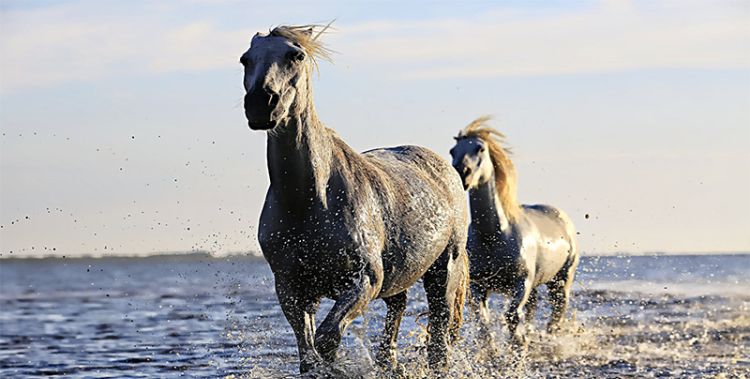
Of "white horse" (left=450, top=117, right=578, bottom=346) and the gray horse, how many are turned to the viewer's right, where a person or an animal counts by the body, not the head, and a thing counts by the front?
0

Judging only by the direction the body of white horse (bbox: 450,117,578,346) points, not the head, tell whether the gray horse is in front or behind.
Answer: in front

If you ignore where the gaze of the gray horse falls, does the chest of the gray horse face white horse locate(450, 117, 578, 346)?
no

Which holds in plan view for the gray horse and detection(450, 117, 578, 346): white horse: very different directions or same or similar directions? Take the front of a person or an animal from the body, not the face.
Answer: same or similar directions

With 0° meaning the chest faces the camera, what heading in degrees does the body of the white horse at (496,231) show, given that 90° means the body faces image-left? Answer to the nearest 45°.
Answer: approximately 45°

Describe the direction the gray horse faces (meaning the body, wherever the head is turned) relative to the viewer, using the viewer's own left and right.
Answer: facing the viewer and to the left of the viewer
